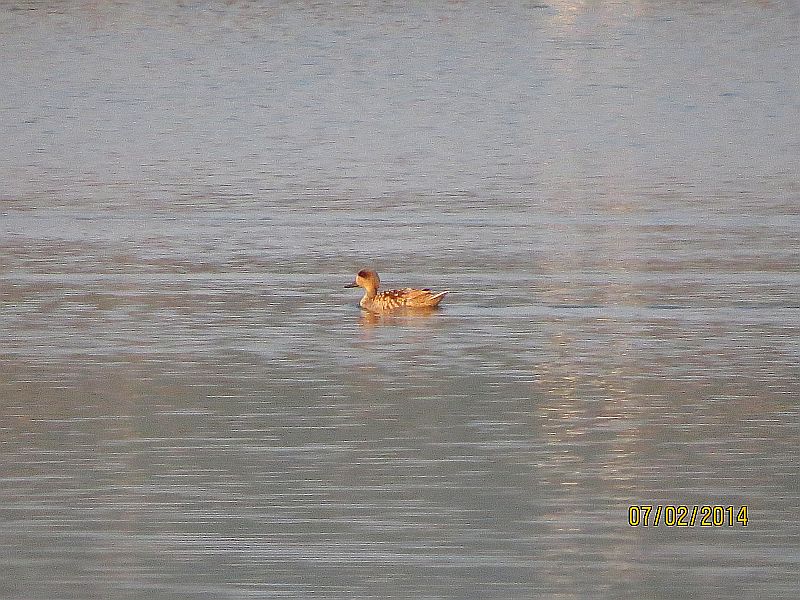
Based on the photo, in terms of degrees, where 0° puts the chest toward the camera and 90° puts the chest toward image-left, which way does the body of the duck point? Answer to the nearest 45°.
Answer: approximately 90°
